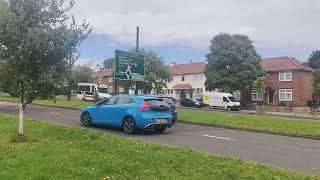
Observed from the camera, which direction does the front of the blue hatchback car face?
facing away from the viewer and to the left of the viewer

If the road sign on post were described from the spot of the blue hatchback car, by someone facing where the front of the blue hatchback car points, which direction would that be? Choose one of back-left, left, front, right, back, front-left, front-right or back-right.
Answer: front-right

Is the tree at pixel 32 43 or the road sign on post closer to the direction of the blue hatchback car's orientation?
the road sign on post

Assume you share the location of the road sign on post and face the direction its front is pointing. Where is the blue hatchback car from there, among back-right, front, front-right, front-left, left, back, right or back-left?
front-right

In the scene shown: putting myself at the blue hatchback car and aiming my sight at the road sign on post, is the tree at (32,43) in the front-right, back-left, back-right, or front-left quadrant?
back-left

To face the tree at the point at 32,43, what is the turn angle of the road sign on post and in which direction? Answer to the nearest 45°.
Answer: approximately 45° to its right

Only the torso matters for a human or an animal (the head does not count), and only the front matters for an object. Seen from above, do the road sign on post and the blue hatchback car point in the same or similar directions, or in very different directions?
very different directions

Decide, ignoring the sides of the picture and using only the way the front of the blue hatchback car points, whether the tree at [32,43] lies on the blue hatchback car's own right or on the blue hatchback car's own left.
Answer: on the blue hatchback car's own left

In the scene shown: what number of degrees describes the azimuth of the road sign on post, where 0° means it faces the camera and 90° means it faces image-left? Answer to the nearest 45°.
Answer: approximately 315°
